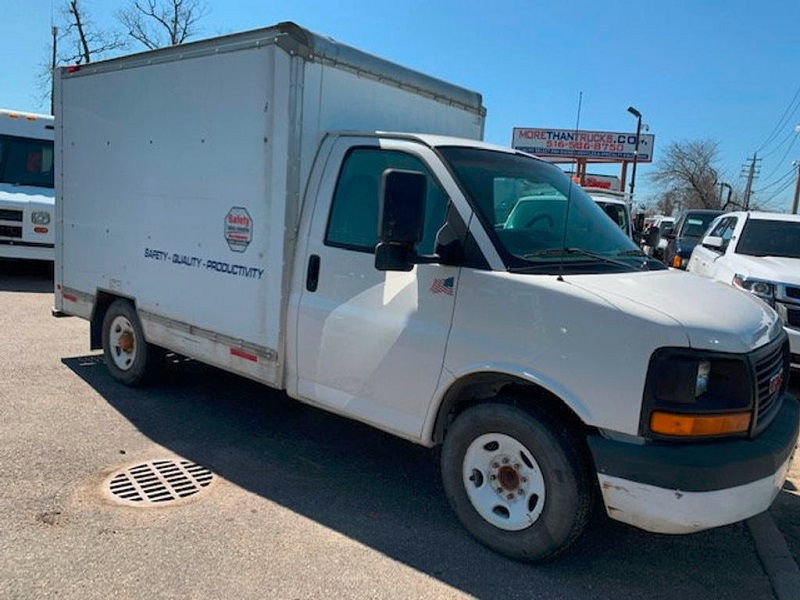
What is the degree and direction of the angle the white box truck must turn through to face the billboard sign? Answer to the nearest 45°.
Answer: approximately 135° to its left

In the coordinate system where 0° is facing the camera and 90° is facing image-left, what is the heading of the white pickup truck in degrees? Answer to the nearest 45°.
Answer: approximately 315°

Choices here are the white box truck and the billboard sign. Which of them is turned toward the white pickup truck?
the billboard sign

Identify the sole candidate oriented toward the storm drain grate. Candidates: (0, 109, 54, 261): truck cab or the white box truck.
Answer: the truck cab

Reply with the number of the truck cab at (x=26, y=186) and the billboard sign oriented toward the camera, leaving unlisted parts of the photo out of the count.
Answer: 2

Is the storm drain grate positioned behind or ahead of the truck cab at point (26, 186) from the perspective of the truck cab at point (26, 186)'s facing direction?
ahead

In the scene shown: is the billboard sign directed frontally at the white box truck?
yes

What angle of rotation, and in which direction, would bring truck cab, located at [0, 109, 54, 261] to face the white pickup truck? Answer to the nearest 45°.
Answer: approximately 45° to its left

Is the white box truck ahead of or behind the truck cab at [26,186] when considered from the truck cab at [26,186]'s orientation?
ahead

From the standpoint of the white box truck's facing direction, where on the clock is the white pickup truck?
The white pickup truck is roughly at 9 o'clock from the white box truck.

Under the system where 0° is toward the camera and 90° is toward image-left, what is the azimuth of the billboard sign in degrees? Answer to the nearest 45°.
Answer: approximately 0°

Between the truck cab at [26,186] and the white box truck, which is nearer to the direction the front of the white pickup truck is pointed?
the white box truck

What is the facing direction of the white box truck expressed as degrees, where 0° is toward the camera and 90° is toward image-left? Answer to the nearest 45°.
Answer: approximately 315°

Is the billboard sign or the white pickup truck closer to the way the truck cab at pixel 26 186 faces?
the white pickup truck

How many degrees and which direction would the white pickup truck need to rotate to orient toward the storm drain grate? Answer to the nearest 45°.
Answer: approximately 90° to its right
